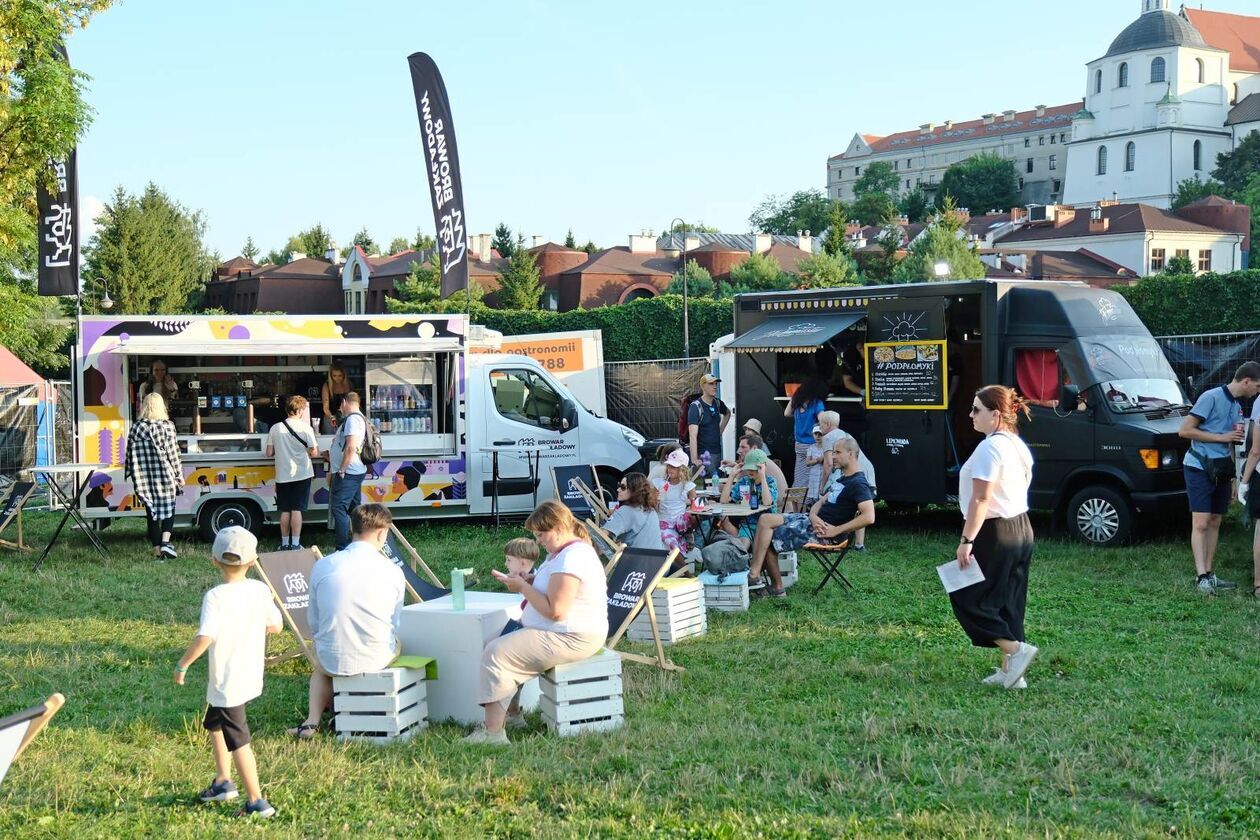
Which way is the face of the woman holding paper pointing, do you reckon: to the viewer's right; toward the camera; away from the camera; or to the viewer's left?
to the viewer's left

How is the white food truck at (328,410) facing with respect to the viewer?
to the viewer's right

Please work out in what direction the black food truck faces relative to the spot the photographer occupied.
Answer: facing the viewer and to the right of the viewer

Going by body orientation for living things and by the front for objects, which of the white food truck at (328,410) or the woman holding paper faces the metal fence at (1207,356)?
the white food truck

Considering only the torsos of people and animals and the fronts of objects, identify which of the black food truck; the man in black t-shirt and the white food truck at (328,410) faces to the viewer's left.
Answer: the man in black t-shirt

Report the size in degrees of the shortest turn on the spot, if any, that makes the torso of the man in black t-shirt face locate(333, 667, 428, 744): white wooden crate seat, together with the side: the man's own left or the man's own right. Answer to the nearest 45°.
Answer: approximately 45° to the man's own left

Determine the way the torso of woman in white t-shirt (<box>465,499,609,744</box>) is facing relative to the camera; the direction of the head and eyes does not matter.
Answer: to the viewer's left

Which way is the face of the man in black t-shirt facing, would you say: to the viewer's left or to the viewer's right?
to the viewer's left

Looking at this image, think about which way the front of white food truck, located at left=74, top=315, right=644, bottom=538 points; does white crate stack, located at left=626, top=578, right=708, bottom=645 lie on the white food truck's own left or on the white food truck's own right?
on the white food truck's own right
